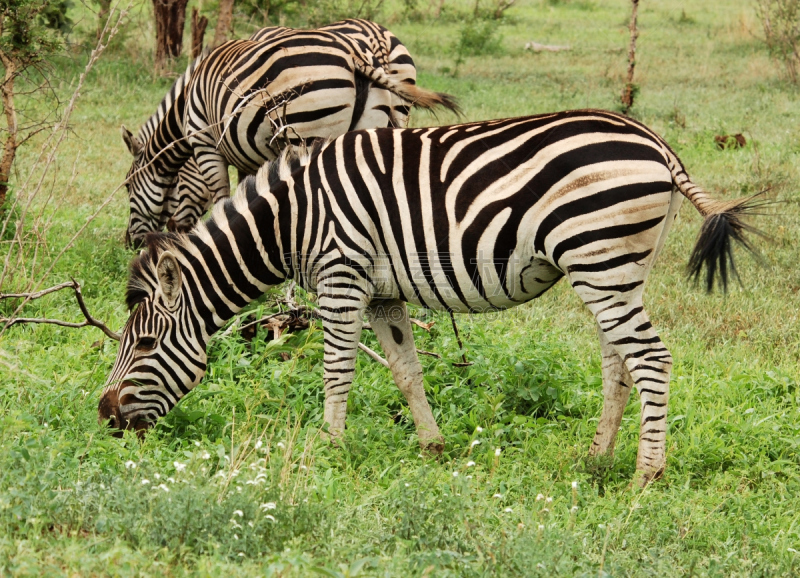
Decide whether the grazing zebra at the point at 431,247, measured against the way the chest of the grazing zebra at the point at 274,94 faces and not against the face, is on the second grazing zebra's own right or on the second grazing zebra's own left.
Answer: on the second grazing zebra's own left

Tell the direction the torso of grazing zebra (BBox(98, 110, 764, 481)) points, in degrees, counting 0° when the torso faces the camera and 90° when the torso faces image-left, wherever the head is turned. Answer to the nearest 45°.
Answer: approximately 90°

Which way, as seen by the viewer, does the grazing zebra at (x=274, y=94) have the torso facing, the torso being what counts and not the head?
to the viewer's left

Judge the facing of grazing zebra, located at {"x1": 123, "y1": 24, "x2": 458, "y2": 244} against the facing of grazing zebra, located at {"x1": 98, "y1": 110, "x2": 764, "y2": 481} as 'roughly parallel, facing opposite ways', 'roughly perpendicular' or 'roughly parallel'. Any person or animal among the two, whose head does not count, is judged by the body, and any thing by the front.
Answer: roughly parallel

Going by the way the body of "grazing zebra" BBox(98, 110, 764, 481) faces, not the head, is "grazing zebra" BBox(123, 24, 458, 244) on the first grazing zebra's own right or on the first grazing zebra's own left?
on the first grazing zebra's own right

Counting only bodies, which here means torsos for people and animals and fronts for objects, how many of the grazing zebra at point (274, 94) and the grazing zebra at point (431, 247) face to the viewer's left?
2

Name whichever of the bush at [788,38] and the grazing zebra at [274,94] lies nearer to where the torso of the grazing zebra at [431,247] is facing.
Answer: the grazing zebra

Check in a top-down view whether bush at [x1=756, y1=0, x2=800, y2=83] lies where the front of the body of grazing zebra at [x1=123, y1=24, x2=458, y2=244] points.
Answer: no

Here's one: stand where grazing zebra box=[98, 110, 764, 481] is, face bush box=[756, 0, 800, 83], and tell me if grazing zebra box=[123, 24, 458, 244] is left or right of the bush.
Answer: left
